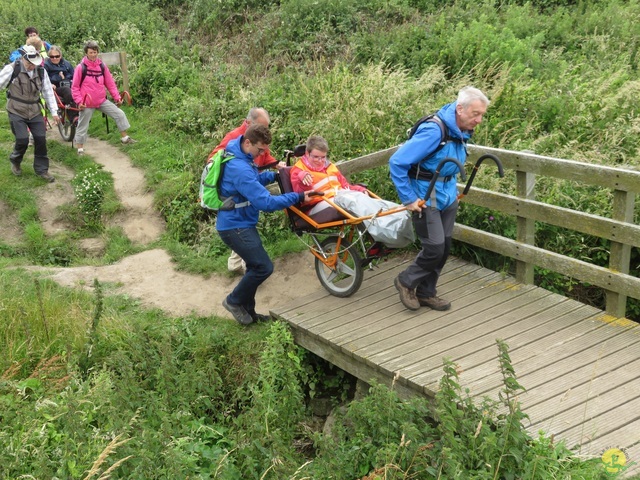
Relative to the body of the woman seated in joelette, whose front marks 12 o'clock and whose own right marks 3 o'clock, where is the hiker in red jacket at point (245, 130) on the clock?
The hiker in red jacket is roughly at 6 o'clock from the woman seated in joelette.

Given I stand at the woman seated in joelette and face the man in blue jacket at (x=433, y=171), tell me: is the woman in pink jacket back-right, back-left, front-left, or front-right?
back-left

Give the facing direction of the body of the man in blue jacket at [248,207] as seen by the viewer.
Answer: to the viewer's right

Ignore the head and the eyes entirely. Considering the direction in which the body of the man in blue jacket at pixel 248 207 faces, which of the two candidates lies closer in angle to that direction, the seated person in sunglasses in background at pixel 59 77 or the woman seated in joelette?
the woman seated in joelette

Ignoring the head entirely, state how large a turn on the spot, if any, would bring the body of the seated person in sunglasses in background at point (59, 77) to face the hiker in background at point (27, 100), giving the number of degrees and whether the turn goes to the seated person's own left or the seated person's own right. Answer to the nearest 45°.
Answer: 0° — they already face them

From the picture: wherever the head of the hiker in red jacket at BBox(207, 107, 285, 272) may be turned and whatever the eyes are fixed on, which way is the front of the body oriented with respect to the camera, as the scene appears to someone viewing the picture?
to the viewer's right

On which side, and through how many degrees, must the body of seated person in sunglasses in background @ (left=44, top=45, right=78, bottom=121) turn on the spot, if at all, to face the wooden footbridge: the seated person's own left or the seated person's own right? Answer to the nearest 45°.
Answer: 0° — they already face it

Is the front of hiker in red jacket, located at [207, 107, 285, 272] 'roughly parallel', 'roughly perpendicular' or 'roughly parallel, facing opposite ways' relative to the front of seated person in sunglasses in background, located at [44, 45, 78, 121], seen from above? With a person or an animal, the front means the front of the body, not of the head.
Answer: roughly perpendicular

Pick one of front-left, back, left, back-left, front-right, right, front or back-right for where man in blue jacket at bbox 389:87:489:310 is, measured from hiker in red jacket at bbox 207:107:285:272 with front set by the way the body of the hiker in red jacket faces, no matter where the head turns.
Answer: front-right

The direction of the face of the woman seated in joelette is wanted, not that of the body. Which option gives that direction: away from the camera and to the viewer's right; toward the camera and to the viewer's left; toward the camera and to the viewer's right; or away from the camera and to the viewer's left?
toward the camera and to the viewer's right

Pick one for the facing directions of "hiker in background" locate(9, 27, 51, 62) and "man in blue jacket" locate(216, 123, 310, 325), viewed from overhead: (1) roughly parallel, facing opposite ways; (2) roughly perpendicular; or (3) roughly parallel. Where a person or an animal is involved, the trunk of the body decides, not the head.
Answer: roughly perpendicular
